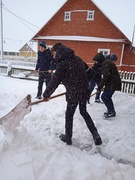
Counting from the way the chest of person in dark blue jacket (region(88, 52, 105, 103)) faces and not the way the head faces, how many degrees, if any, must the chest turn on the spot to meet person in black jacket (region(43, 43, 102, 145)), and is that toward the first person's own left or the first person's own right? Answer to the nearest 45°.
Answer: approximately 45° to the first person's own left

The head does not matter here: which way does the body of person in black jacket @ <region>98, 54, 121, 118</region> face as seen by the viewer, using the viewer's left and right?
facing to the left of the viewer

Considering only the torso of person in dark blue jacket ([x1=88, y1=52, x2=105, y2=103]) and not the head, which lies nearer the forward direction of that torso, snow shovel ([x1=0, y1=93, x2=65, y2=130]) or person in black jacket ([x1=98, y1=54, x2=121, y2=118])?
the snow shovel

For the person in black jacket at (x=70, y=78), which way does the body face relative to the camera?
to the viewer's left

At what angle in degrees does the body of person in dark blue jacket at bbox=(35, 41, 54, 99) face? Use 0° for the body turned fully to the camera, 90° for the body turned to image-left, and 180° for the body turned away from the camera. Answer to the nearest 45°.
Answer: approximately 45°

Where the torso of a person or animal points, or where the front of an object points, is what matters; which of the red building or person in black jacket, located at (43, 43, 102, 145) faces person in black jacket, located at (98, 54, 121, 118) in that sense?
the red building

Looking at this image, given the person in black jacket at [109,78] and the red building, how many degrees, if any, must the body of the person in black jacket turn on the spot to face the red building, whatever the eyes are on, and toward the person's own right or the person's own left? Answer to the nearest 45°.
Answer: approximately 90° to the person's own right

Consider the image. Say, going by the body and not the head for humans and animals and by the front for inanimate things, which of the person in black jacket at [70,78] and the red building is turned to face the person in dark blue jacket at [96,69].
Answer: the red building
